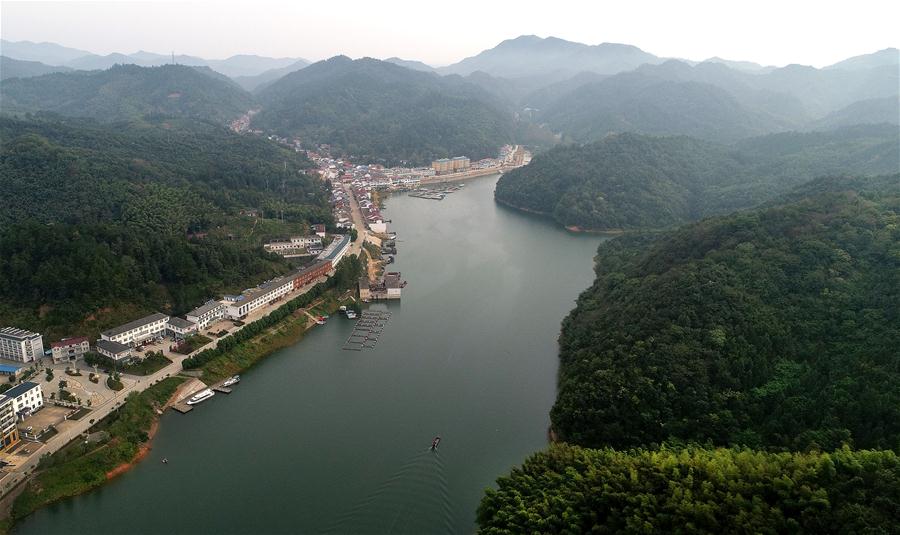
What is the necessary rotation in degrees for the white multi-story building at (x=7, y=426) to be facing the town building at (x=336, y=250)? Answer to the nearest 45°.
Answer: approximately 90° to its left

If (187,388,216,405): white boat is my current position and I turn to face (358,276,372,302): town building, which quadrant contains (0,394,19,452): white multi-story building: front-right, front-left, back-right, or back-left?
back-left

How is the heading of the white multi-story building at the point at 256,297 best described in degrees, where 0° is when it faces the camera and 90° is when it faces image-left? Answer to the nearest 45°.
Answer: approximately 315°

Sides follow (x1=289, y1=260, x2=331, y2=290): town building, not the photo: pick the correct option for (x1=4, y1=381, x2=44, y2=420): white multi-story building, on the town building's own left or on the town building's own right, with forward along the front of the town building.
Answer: on the town building's own right

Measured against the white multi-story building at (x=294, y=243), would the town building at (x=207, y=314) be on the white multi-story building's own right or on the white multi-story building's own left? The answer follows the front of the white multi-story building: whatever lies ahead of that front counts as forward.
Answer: on the white multi-story building's own right

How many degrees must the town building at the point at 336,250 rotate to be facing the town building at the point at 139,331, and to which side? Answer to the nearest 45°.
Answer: approximately 90° to its right

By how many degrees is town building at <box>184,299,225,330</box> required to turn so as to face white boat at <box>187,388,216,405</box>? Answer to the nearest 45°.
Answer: approximately 45° to its right
